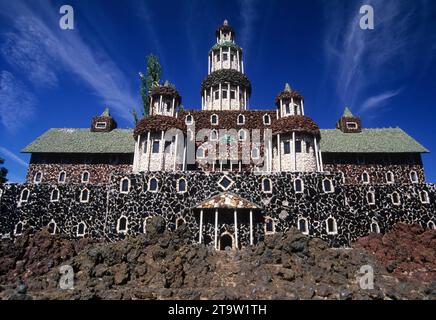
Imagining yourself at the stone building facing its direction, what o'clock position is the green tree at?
The green tree is roughly at 4 o'clock from the stone building.

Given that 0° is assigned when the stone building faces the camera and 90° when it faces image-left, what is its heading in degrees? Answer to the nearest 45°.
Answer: approximately 0°
